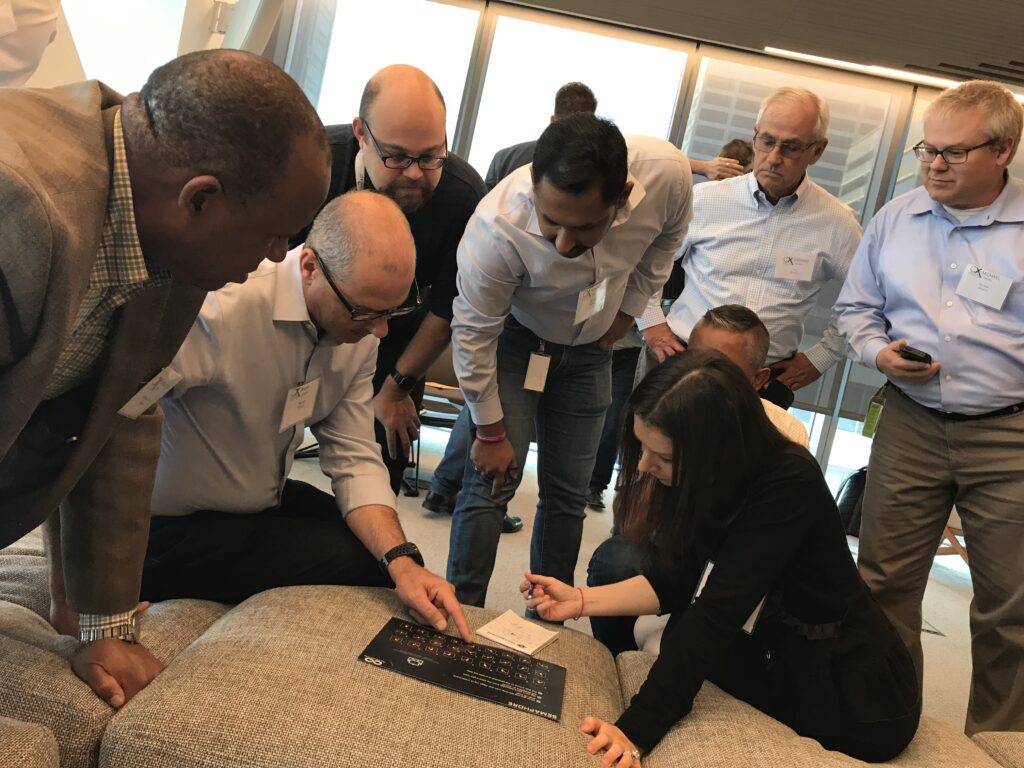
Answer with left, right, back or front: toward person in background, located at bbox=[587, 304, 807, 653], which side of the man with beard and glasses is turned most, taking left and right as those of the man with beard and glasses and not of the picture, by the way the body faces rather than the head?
left

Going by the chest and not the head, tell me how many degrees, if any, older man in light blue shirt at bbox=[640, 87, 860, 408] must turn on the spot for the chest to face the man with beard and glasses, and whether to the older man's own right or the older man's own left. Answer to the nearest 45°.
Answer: approximately 45° to the older man's own right

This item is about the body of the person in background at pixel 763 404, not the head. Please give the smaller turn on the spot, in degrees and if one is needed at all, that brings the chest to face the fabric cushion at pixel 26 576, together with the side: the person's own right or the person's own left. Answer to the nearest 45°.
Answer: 0° — they already face it

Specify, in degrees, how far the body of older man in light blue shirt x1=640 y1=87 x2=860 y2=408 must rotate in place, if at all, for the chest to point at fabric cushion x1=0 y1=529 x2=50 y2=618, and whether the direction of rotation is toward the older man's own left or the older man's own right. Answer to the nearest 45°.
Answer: approximately 45° to the older man's own right

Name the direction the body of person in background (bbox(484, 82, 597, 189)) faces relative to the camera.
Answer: away from the camera

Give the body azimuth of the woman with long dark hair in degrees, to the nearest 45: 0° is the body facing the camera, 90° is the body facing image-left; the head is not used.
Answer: approximately 90°

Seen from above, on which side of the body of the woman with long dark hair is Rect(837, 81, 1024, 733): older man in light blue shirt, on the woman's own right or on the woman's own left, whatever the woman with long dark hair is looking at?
on the woman's own right

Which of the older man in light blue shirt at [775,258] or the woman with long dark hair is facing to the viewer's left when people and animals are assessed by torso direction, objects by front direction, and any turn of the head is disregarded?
the woman with long dark hair
